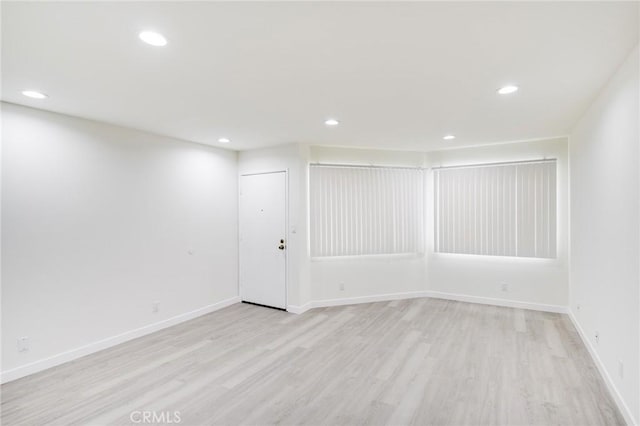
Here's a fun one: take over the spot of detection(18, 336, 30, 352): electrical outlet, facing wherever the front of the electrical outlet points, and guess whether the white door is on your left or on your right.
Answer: on your left

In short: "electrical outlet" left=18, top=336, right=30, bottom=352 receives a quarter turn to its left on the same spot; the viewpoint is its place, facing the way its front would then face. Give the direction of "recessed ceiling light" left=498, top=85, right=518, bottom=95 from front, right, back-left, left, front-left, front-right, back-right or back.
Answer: front-right
